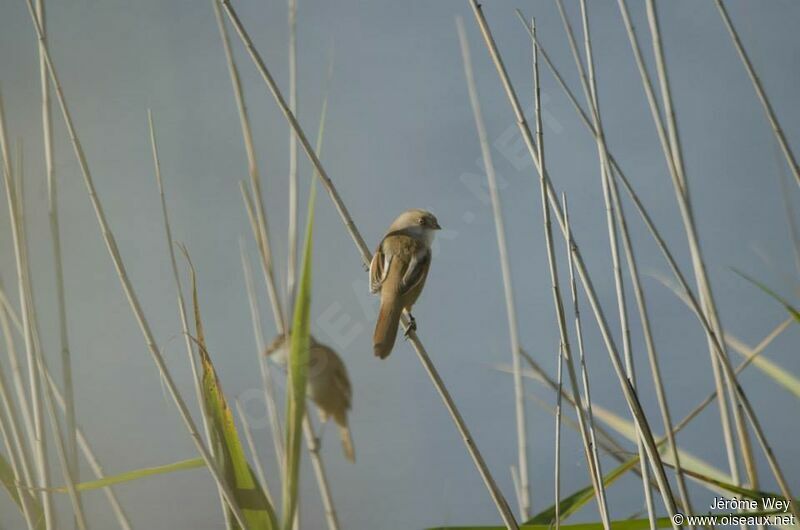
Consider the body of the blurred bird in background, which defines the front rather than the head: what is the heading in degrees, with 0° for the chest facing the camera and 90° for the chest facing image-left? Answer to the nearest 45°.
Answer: approximately 90°

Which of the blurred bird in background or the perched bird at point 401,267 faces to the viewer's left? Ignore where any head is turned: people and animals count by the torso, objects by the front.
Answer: the blurred bird in background

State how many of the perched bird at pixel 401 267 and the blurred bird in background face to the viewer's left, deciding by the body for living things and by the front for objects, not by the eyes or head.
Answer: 1

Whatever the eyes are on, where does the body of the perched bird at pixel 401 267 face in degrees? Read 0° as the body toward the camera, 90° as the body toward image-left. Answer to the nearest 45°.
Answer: approximately 225°

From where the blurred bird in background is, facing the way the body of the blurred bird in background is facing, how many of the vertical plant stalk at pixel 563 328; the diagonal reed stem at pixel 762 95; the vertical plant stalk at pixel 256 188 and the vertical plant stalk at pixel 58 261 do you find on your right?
0
